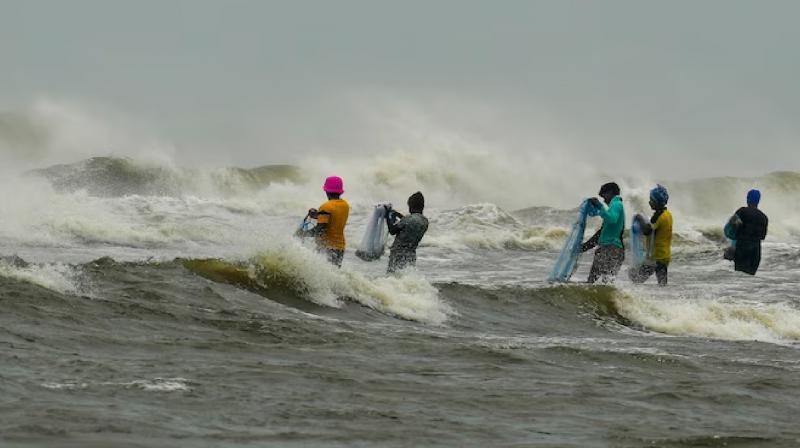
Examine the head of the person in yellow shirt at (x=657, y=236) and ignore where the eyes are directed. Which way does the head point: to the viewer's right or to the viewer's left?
to the viewer's left

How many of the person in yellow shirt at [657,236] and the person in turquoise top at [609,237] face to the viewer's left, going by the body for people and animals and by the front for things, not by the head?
2

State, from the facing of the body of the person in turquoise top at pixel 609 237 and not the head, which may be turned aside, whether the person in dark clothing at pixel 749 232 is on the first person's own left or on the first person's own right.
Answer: on the first person's own right

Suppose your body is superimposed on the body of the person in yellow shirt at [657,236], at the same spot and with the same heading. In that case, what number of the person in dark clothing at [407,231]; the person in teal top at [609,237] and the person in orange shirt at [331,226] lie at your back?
0

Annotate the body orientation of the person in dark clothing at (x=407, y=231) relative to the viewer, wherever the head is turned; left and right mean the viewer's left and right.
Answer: facing away from the viewer and to the left of the viewer

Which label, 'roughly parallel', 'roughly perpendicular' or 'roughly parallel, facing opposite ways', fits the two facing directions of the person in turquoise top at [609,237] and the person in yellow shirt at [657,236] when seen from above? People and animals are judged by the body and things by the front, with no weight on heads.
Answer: roughly parallel

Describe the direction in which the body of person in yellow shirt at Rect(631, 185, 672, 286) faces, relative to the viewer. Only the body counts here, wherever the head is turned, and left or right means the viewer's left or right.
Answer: facing to the left of the viewer

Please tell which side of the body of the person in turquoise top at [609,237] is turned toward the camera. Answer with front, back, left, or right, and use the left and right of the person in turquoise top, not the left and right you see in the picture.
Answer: left

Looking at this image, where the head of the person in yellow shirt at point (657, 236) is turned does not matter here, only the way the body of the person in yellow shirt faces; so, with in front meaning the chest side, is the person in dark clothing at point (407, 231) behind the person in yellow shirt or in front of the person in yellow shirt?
in front

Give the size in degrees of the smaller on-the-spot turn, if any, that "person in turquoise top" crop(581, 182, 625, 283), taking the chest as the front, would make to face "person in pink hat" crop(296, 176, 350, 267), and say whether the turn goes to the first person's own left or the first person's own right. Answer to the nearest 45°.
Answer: approximately 45° to the first person's own left

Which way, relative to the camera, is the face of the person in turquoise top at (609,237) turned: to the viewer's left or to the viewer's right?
to the viewer's left

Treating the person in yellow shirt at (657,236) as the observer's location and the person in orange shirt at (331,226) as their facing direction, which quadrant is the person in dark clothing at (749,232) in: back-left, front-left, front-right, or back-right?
back-right

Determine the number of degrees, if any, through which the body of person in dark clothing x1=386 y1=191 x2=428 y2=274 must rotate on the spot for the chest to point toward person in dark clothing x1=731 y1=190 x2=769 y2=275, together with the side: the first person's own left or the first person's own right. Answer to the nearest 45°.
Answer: approximately 90° to the first person's own right
